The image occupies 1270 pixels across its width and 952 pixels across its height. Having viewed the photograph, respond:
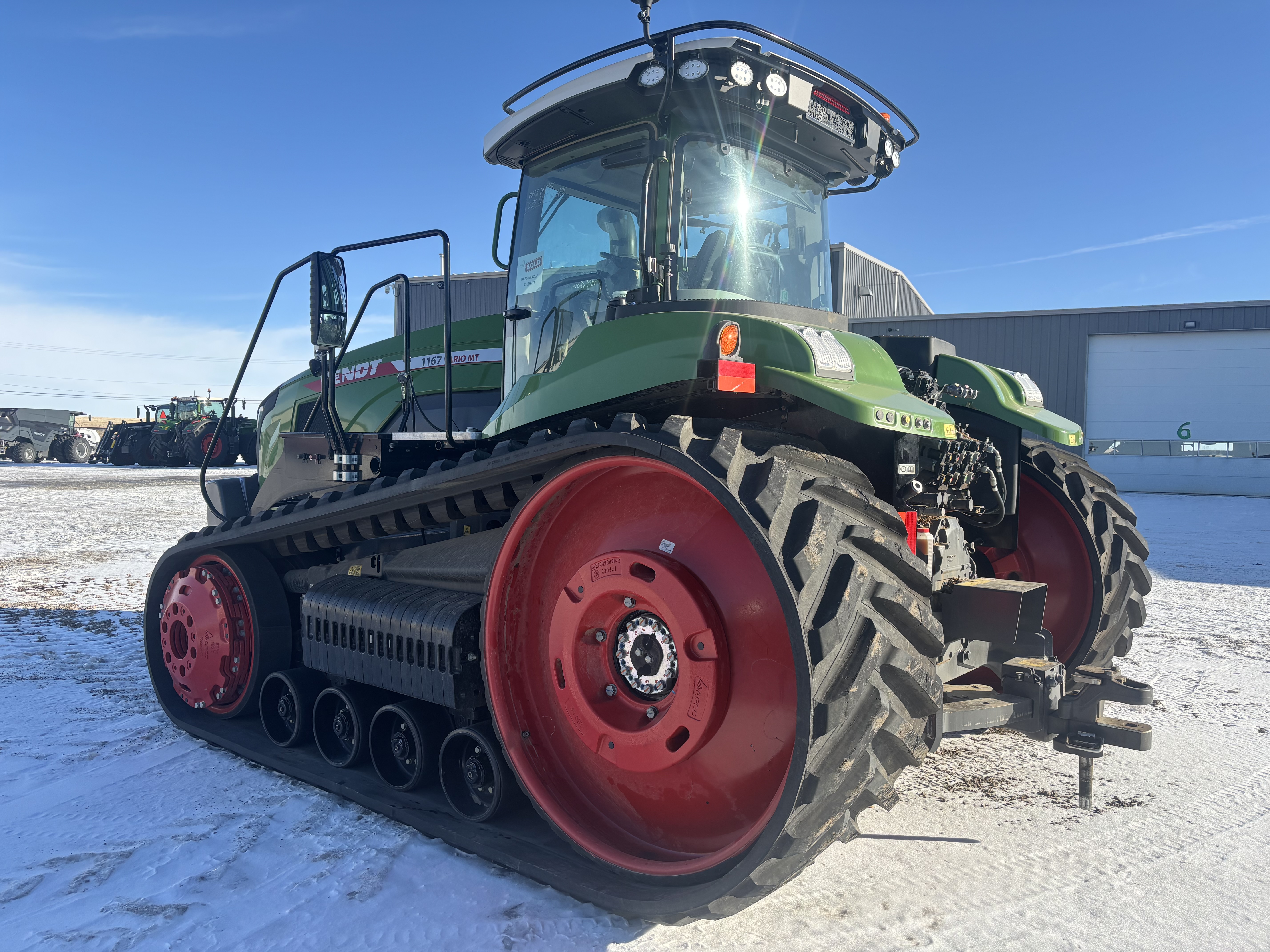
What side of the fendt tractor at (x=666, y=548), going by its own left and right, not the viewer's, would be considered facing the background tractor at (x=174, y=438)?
front

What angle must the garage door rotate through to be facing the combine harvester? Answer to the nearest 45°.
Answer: approximately 90° to its right

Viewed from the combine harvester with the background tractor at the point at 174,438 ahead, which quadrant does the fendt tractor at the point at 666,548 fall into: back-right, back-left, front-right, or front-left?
front-right

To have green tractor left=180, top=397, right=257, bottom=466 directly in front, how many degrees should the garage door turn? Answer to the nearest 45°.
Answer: approximately 90° to its right

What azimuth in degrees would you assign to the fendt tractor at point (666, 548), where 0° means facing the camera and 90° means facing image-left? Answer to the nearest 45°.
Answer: approximately 135°

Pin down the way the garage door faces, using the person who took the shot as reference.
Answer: facing the viewer

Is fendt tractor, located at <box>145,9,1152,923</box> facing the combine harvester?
yes

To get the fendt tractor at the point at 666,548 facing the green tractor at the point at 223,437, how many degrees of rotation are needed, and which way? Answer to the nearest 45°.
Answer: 0° — it already faces it

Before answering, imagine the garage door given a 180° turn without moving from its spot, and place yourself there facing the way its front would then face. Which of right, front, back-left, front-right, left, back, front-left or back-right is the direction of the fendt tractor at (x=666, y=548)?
back
